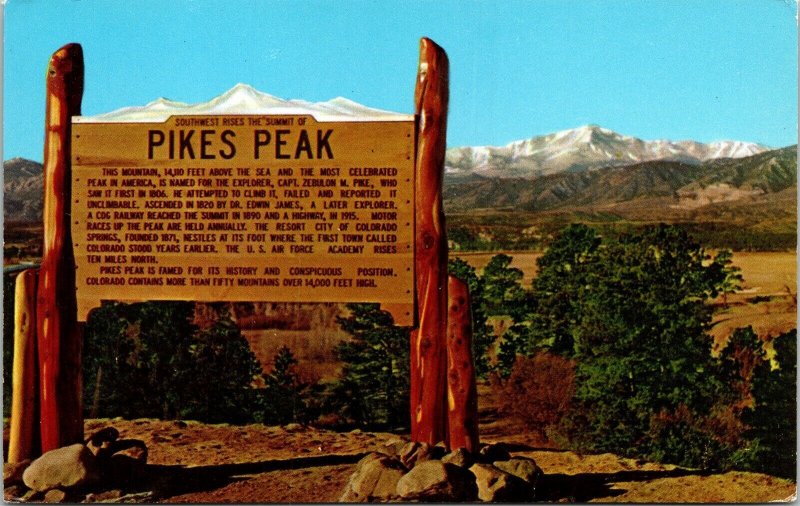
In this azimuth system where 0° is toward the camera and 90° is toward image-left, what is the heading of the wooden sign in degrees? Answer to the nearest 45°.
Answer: approximately 0°

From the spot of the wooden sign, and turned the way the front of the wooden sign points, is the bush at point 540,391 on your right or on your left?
on your left

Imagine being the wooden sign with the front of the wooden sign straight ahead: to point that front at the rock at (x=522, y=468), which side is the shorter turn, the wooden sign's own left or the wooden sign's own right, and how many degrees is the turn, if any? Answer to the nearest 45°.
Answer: approximately 90° to the wooden sign's own left

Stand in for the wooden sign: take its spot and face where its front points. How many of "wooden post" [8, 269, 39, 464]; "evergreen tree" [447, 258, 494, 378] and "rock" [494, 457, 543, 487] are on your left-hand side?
2
